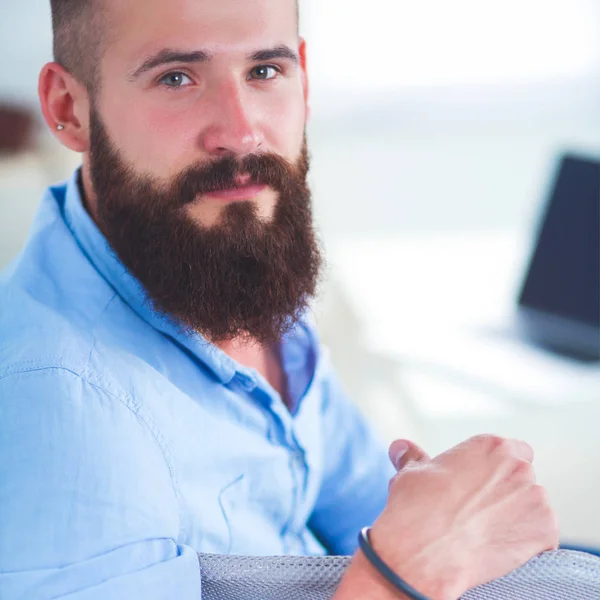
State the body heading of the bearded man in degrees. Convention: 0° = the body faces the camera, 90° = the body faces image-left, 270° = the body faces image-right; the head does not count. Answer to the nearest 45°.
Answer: approximately 315°

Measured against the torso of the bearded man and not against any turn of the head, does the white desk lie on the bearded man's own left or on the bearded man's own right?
on the bearded man's own left

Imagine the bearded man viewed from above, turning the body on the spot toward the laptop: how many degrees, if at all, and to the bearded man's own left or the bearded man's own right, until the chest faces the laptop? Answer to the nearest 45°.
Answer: approximately 90° to the bearded man's own left
